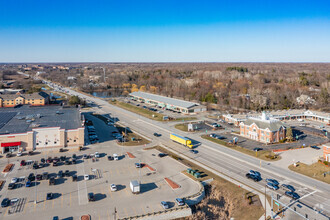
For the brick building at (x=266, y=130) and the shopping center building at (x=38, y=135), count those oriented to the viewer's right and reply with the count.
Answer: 0

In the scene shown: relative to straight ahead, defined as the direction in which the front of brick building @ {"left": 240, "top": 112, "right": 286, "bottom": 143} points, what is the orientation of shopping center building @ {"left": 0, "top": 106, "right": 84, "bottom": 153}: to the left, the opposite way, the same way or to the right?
to the left

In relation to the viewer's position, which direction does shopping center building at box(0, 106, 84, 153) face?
facing the viewer

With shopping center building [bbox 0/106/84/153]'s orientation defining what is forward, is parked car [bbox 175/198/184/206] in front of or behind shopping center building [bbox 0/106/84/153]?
in front

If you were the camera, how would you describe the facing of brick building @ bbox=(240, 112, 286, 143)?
facing the viewer and to the left of the viewer

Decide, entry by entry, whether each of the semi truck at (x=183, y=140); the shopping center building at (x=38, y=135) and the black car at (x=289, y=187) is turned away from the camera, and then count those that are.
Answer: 0

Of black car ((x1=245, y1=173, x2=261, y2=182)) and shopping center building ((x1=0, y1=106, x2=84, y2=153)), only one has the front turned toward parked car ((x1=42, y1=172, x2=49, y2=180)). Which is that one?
the shopping center building

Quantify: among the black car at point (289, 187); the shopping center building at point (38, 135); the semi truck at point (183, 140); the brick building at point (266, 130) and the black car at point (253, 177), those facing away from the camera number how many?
0

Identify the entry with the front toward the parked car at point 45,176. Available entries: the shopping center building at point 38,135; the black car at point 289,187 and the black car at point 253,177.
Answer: the shopping center building

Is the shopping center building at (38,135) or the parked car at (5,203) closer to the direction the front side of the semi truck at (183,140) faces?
the parked car

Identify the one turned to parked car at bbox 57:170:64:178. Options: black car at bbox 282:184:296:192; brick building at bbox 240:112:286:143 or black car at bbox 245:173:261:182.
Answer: the brick building

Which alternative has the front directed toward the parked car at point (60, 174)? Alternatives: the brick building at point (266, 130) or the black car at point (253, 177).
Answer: the brick building

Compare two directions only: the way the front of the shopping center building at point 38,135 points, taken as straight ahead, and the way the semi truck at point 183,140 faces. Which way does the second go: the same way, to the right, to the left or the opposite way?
the same way

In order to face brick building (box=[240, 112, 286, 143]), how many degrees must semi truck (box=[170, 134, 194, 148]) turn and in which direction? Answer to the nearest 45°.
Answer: approximately 45° to its left
